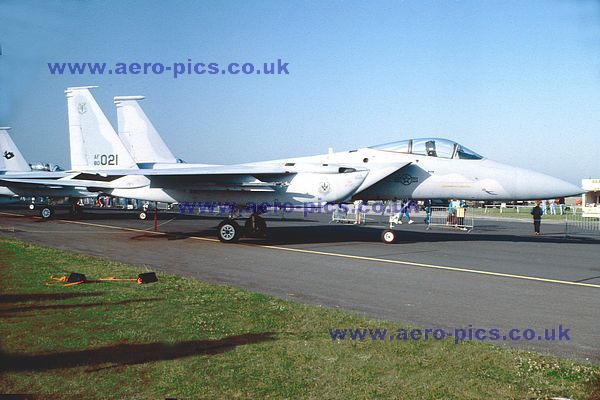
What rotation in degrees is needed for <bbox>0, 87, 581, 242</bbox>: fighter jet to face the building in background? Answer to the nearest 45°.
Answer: approximately 45° to its left

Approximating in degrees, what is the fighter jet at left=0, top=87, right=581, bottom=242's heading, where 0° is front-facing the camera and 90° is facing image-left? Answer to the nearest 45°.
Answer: approximately 270°
